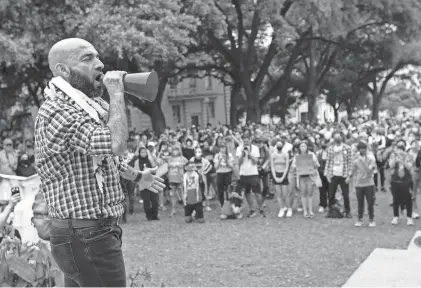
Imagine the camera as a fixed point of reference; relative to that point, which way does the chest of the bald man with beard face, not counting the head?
to the viewer's right

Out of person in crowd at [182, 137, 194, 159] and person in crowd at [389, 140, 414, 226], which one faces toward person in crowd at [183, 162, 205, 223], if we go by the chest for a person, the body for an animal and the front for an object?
person in crowd at [182, 137, 194, 159]

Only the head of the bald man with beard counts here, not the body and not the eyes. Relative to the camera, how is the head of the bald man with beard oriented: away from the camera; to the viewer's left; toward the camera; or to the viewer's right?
to the viewer's right

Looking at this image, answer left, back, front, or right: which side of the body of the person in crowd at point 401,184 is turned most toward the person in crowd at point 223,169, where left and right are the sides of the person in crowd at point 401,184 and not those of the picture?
right

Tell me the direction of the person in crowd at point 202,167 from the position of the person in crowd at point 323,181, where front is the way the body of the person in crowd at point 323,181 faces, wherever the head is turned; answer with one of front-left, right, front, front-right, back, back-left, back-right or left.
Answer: front-right

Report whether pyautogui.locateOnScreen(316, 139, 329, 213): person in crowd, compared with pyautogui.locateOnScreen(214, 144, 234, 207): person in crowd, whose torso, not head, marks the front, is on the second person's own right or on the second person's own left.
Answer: on the second person's own left
